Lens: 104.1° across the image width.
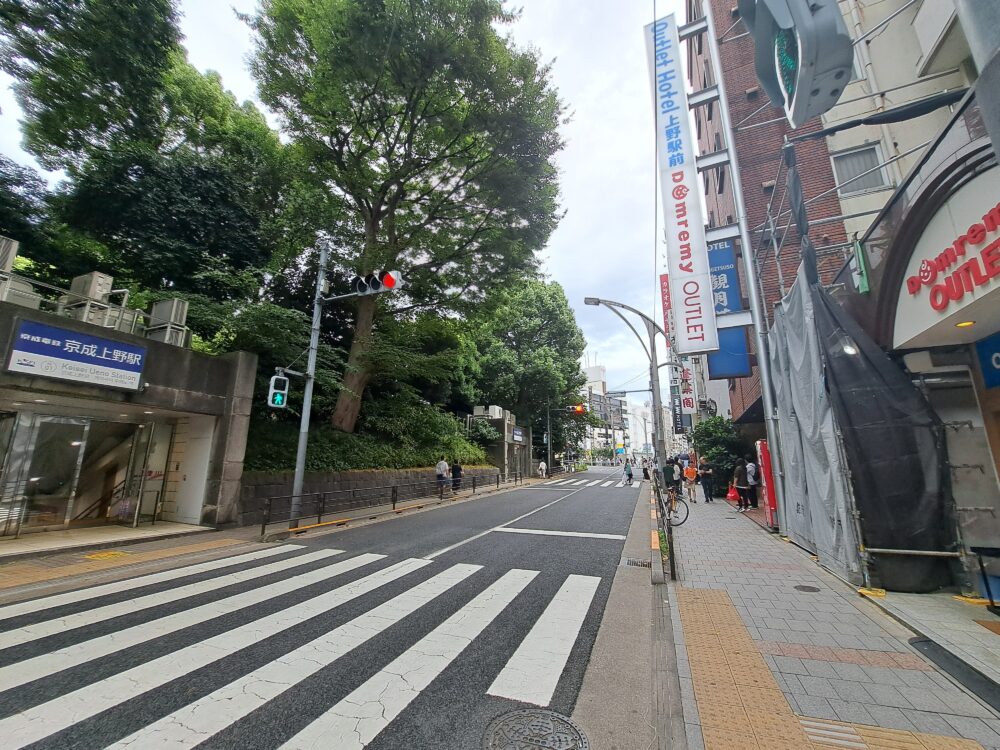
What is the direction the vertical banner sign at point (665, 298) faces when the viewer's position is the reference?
facing the viewer

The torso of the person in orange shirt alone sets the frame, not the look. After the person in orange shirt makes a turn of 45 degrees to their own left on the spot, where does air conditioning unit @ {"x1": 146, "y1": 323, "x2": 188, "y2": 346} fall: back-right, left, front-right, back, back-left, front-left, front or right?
right

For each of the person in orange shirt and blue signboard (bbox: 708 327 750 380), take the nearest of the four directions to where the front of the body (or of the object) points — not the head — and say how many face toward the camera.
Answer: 2

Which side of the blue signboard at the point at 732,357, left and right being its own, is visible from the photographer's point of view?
front

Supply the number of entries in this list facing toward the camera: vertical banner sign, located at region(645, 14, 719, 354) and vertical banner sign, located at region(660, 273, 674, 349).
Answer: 2

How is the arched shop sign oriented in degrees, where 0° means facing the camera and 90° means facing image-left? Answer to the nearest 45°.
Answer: approximately 45°

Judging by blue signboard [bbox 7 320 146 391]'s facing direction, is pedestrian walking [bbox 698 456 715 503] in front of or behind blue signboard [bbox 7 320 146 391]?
in front

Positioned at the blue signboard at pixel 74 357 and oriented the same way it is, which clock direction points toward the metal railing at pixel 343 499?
The metal railing is roughly at 10 o'clock from the blue signboard.

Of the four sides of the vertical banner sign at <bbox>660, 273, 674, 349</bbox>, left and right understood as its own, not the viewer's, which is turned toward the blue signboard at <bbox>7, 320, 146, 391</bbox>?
front

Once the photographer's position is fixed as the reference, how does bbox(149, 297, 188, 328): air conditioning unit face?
facing the viewer and to the right of the viewer

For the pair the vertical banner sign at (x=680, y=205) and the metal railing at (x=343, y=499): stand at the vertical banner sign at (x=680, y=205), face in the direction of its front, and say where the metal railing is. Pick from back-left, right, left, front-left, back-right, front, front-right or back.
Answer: right

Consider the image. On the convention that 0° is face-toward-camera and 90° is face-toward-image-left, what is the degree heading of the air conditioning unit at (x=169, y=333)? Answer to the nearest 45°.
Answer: approximately 315°

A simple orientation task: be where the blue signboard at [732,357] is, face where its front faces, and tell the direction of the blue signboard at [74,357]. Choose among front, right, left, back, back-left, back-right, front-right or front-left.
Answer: front-right

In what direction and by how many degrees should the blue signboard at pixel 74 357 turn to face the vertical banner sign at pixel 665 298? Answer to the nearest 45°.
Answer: approximately 45° to its left

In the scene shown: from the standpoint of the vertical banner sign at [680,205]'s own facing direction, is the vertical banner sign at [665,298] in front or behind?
behind

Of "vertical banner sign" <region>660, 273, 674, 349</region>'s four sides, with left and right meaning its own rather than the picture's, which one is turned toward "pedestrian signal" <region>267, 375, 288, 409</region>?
front

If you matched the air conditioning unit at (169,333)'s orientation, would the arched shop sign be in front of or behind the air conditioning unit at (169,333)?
in front
